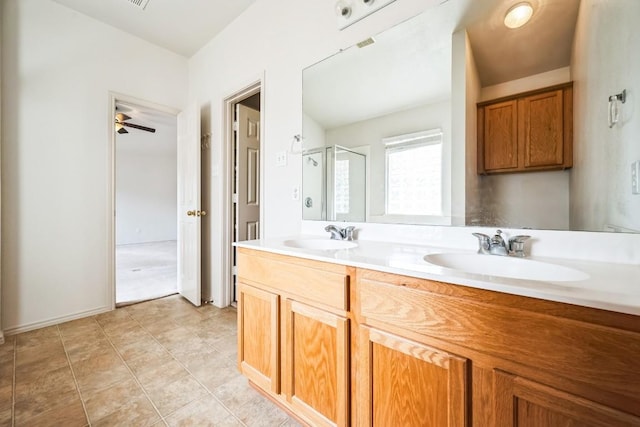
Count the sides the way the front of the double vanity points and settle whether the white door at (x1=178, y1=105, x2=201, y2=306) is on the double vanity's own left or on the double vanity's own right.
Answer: on the double vanity's own right

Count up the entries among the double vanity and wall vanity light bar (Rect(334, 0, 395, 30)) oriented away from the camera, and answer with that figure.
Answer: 0

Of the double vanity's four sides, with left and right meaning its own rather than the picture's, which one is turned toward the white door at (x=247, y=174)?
right

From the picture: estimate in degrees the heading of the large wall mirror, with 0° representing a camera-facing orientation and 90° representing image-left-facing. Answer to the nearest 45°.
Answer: approximately 45°

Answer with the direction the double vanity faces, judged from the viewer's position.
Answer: facing the viewer and to the left of the viewer

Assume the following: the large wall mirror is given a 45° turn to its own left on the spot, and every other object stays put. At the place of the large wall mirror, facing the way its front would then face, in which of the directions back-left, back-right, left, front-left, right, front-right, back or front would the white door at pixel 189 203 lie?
right

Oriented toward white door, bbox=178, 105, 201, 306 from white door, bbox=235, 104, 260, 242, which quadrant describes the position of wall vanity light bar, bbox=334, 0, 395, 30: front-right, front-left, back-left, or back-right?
back-left

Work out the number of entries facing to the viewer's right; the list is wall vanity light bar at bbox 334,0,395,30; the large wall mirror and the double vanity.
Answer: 0

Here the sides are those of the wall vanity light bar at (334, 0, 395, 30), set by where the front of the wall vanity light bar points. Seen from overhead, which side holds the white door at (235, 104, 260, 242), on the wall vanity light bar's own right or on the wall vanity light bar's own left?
on the wall vanity light bar's own right
